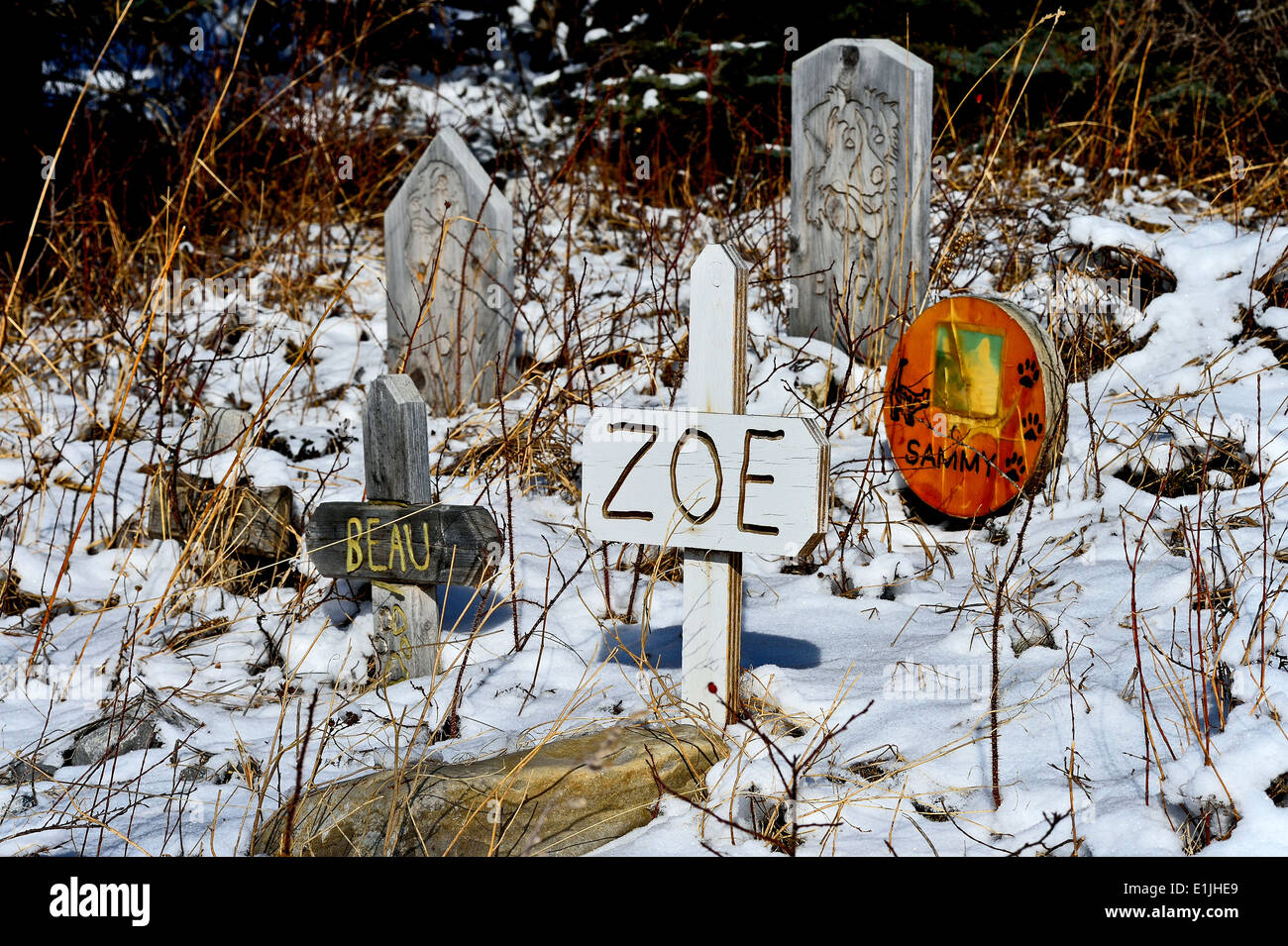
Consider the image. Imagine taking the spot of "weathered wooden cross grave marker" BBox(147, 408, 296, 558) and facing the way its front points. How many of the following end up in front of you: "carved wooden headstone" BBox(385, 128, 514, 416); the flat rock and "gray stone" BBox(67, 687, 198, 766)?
2

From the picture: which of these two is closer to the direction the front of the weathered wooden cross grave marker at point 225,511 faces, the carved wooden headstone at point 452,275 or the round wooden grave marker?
the round wooden grave marker

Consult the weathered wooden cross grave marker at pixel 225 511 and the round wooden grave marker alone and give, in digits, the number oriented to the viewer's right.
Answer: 0

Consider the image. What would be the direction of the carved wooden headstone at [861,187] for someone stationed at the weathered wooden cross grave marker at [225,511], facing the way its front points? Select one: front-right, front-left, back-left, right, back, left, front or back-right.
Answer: left

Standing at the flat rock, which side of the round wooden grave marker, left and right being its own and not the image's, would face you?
front

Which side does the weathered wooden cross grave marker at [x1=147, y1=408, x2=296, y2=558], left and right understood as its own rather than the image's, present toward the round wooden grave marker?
left

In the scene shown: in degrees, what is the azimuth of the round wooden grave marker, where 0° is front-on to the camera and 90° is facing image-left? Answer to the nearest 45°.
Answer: approximately 45°

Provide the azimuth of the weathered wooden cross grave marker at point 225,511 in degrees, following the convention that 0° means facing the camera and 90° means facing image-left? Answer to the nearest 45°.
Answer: approximately 0°

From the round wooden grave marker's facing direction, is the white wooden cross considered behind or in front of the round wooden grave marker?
in front
